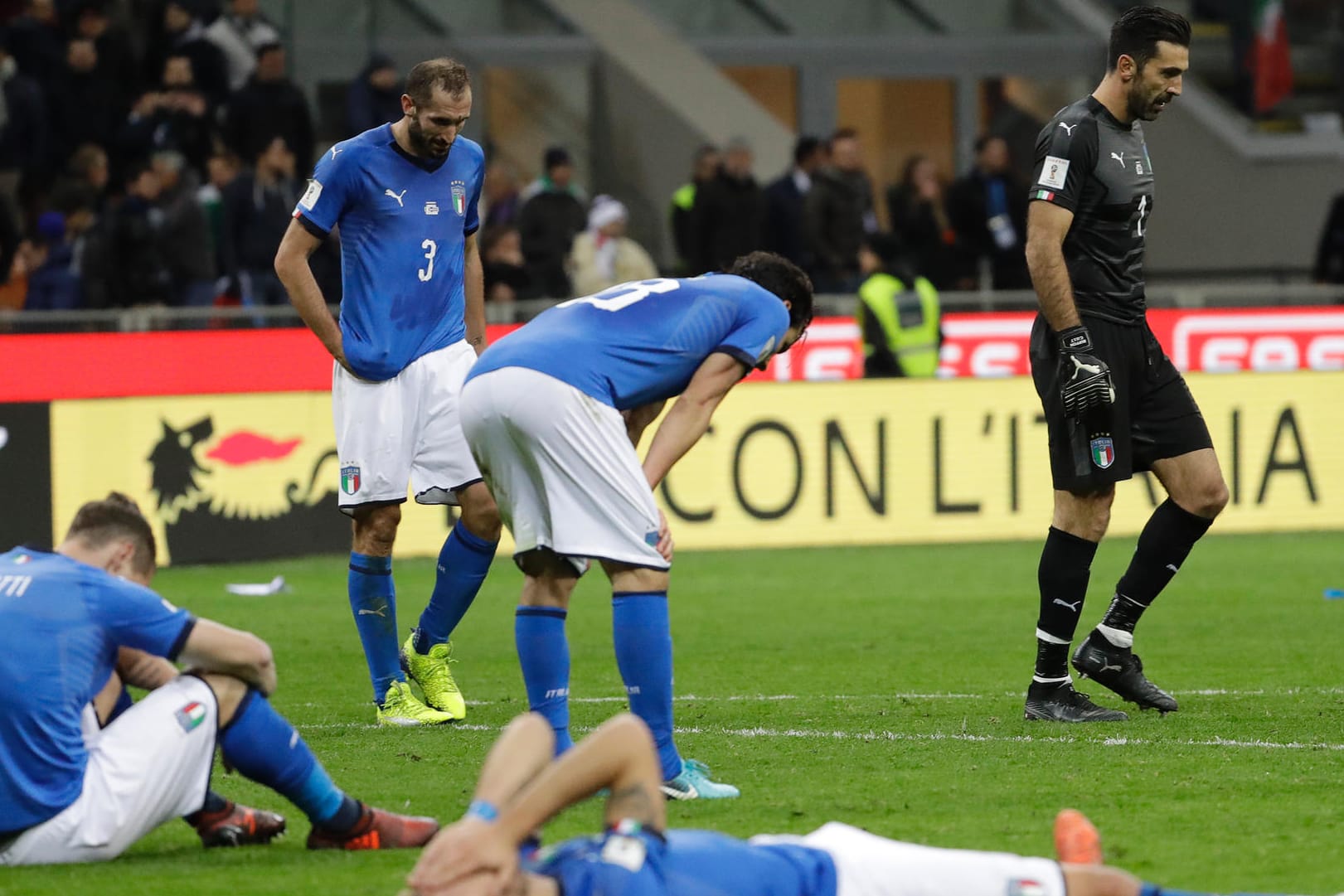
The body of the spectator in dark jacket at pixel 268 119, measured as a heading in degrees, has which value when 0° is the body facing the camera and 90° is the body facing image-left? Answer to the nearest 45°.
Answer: approximately 0°

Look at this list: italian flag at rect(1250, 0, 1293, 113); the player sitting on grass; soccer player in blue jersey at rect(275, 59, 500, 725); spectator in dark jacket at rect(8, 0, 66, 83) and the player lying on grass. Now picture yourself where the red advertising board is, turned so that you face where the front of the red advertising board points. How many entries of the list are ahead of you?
3

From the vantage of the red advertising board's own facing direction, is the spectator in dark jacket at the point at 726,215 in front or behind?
behind

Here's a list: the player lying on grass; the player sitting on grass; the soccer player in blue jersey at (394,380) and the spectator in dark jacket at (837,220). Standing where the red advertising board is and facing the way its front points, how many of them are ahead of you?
3

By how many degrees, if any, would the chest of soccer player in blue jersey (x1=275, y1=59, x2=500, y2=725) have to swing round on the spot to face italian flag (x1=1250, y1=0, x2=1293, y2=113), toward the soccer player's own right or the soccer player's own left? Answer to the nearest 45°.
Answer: approximately 90° to the soccer player's own left

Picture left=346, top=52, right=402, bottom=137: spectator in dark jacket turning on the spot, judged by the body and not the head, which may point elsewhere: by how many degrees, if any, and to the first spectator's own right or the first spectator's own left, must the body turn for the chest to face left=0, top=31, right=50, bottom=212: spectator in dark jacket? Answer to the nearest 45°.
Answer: approximately 90° to the first spectator's own right

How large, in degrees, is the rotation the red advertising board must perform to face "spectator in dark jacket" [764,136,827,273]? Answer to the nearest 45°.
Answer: approximately 135° to its left
